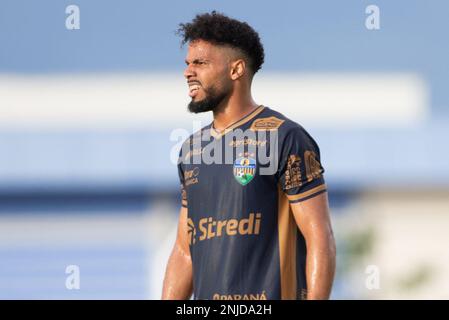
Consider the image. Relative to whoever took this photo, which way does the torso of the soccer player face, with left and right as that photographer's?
facing the viewer and to the left of the viewer
